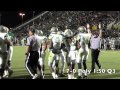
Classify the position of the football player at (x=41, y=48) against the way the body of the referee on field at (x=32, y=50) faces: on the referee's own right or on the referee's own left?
on the referee's own right

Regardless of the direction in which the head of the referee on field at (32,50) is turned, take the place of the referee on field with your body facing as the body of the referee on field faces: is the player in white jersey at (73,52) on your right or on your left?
on your right
